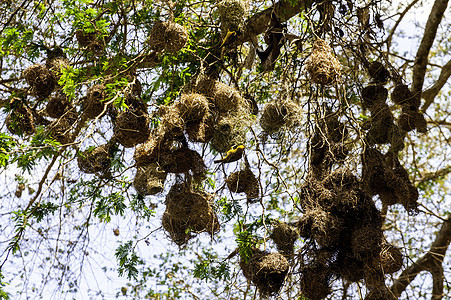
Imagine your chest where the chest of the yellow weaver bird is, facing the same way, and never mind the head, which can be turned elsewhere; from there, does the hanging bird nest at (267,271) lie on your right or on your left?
on your left

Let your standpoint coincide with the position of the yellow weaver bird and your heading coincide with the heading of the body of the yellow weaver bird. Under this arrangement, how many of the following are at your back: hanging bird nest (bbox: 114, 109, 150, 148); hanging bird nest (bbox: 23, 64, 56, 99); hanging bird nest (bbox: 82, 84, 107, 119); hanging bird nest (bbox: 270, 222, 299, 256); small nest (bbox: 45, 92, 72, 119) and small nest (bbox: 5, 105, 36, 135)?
5

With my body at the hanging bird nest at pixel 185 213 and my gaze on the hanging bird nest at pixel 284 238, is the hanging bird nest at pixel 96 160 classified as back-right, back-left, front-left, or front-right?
back-left

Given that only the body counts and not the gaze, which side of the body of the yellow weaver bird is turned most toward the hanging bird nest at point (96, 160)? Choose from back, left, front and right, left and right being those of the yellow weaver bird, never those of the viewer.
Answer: back

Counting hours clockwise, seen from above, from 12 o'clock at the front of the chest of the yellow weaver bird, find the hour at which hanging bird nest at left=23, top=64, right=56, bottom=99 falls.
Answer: The hanging bird nest is roughly at 6 o'clock from the yellow weaver bird.

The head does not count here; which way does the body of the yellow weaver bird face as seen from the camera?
to the viewer's right

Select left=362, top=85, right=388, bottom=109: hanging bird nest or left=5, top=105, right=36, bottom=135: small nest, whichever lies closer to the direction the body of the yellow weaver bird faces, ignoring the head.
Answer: the hanging bird nest
